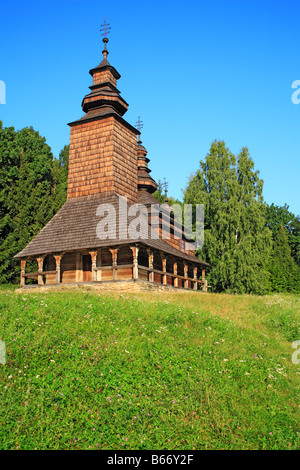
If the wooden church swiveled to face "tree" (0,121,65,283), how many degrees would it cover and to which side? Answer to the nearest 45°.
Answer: approximately 90° to its right

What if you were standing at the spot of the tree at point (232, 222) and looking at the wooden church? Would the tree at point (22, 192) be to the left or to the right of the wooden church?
right

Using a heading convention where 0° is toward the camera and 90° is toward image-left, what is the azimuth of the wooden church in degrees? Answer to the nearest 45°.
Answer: approximately 45°

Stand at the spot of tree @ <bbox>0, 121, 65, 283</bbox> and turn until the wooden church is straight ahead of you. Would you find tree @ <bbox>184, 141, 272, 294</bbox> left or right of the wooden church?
left

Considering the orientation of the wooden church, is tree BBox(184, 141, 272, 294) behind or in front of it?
behind
